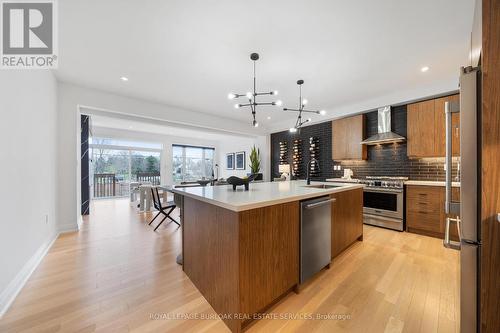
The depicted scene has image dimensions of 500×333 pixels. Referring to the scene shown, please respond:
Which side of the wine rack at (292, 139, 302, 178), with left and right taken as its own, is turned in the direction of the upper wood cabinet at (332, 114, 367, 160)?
left

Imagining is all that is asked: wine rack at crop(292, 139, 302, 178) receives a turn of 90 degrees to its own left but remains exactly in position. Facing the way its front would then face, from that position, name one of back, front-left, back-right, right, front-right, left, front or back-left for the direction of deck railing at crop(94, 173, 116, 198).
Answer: back-right

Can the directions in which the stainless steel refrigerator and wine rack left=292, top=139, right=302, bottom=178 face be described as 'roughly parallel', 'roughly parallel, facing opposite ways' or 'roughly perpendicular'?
roughly perpendicular

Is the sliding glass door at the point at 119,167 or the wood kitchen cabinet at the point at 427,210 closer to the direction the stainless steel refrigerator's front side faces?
the sliding glass door

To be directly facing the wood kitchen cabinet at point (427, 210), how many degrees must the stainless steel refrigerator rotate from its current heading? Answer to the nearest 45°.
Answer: approximately 90° to its right

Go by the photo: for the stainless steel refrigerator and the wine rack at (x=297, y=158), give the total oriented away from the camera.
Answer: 0

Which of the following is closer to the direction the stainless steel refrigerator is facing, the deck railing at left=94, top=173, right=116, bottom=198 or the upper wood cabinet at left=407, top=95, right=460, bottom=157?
the deck railing

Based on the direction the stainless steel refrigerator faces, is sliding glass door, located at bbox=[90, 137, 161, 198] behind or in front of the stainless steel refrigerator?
in front

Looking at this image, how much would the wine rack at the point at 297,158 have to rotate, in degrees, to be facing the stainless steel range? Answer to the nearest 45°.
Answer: approximately 90° to its left

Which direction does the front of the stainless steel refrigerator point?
to the viewer's left

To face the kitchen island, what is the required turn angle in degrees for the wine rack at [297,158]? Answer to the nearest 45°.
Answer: approximately 45° to its left

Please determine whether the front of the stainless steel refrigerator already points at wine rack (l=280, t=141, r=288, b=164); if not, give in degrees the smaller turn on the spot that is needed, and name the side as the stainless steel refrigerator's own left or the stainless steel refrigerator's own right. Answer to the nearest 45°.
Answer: approximately 45° to the stainless steel refrigerator's own right

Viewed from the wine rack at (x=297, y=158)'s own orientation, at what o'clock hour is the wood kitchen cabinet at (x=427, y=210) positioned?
The wood kitchen cabinet is roughly at 9 o'clock from the wine rack.

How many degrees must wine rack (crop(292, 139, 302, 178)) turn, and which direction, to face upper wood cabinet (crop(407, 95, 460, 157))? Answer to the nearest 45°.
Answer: approximately 90° to its left

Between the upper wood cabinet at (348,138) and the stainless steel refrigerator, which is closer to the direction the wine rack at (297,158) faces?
the stainless steel refrigerator

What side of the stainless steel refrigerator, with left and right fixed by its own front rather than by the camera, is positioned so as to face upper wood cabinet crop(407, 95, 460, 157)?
right

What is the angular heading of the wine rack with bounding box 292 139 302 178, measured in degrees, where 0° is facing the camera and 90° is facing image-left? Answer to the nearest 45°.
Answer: approximately 45°
